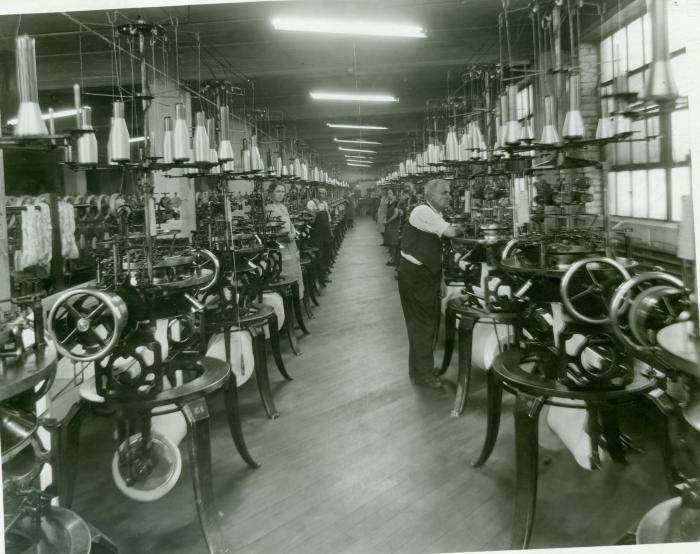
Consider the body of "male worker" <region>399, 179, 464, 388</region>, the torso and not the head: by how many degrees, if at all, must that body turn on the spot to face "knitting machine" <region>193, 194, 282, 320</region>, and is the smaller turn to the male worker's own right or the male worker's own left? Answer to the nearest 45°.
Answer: approximately 180°

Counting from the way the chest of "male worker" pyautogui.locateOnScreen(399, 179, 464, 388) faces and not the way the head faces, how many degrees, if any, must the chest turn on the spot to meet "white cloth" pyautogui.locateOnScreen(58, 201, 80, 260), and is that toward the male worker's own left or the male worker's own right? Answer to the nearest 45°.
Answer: approximately 135° to the male worker's own left

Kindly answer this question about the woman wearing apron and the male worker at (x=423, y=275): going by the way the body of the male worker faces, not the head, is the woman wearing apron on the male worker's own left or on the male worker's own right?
on the male worker's own left

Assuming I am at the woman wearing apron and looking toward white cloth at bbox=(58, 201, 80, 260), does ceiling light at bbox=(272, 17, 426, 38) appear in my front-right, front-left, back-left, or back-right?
back-left

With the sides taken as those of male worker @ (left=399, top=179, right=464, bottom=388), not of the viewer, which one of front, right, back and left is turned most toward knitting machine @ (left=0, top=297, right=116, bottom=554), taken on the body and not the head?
right

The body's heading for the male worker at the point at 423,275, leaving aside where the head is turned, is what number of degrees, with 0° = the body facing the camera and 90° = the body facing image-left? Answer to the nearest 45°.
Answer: approximately 270°
